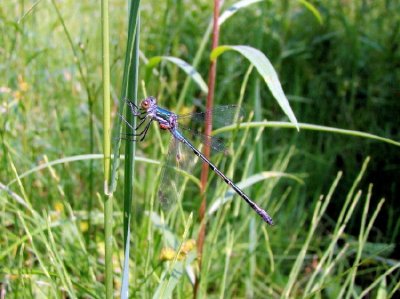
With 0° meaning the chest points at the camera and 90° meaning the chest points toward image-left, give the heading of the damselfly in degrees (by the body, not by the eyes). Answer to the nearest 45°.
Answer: approximately 90°
